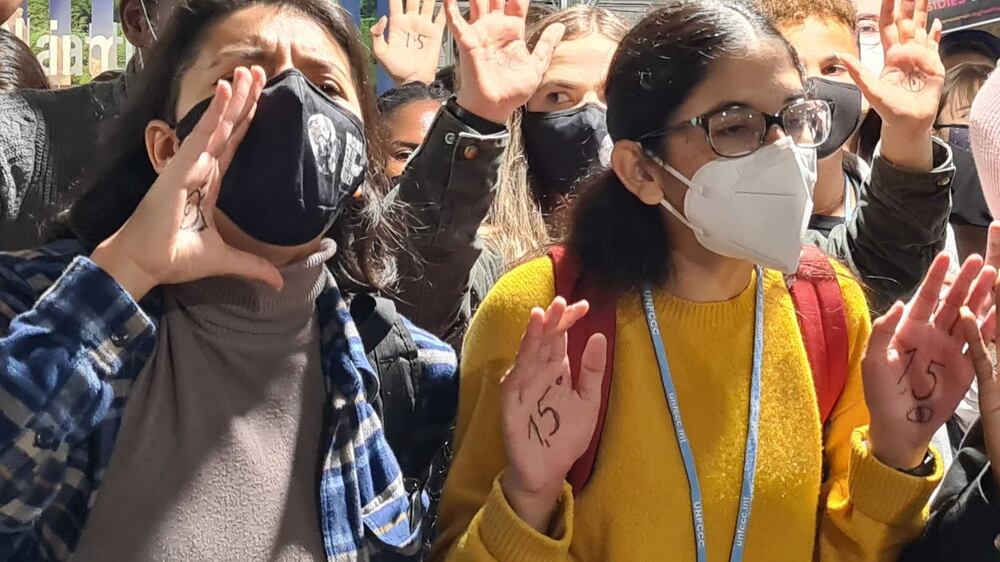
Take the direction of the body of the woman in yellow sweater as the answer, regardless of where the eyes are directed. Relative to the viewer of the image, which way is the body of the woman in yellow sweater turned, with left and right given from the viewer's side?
facing the viewer and to the right of the viewer

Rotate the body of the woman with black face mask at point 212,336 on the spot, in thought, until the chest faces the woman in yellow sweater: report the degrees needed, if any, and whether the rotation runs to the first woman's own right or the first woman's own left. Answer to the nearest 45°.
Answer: approximately 45° to the first woman's own left

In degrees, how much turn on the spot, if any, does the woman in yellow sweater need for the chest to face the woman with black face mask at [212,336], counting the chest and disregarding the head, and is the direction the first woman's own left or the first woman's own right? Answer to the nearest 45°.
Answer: approximately 90° to the first woman's own right

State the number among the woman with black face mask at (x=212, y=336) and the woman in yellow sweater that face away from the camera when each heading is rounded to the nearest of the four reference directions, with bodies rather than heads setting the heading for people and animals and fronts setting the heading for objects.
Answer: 0

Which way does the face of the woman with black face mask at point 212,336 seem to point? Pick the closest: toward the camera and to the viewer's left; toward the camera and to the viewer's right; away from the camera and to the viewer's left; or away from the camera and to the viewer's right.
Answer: toward the camera and to the viewer's right

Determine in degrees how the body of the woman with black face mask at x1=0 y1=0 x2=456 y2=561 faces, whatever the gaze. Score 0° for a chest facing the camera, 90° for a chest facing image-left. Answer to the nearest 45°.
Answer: approximately 315°

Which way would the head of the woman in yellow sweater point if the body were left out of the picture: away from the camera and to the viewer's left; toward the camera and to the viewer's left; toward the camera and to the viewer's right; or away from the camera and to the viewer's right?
toward the camera and to the viewer's right
